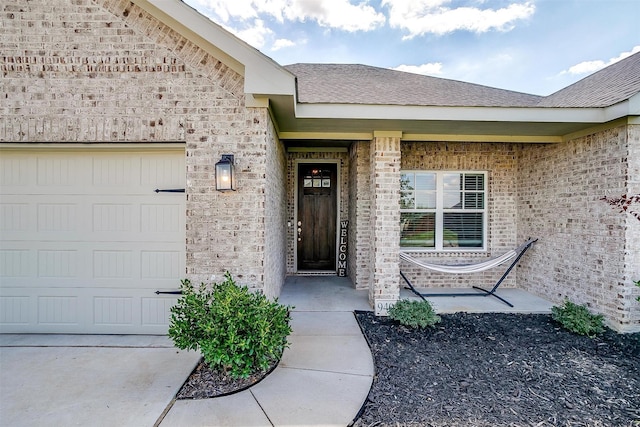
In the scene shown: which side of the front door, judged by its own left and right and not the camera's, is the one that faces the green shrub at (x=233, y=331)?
front

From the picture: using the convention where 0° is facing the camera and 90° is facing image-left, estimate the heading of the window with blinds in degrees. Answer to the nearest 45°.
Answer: approximately 0°

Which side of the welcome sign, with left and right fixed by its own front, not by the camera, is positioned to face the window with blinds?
left

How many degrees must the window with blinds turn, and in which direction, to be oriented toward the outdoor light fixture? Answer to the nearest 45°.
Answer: approximately 45° to its right

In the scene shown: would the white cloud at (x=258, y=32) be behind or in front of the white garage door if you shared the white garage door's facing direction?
behind

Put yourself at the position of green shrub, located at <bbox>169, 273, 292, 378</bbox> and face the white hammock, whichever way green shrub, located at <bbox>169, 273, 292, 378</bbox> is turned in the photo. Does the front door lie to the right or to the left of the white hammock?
left
